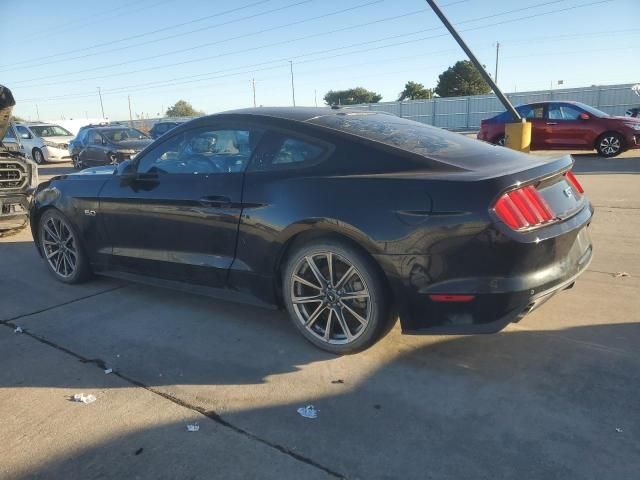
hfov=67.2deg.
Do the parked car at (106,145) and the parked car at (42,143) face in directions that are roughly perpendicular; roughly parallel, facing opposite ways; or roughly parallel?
roughly parallel

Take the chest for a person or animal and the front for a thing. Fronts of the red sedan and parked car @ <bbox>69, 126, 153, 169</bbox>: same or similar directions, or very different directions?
same or similar directions

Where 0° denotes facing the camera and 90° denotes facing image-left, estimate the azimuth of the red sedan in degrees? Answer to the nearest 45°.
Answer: approximately 270°

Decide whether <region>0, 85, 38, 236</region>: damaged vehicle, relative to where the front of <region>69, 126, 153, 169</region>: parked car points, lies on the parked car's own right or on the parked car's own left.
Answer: on the parked car's own right

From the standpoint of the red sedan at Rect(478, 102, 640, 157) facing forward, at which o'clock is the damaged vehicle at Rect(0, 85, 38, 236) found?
The damaged vehicle is roughly at 4 o'clock from the red sedan.

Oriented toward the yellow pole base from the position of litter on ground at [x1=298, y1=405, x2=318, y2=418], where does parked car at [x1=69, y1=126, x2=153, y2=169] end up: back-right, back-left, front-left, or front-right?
front-left

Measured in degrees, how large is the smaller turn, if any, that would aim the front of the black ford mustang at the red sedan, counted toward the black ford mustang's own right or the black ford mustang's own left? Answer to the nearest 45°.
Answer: approximately 90° to the black ford mustang's own right

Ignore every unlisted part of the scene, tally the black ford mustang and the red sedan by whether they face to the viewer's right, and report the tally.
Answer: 1

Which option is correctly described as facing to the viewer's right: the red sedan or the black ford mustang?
the red sedan

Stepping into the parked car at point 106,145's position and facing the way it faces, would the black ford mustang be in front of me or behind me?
in front

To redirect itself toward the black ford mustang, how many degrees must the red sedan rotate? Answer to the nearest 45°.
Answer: approximately 90° to its right

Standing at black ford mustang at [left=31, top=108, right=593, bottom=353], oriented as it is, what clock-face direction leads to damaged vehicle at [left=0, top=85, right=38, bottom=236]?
The damaged vehicle is roughly at 12 o'clock from the black ford mustang.

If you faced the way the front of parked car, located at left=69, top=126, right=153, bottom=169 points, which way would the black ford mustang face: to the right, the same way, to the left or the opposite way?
the opposite way

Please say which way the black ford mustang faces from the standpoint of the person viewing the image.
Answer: facing away from the viewer and to the left of the viewer

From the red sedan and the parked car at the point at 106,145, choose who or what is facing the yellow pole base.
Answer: the parked car
